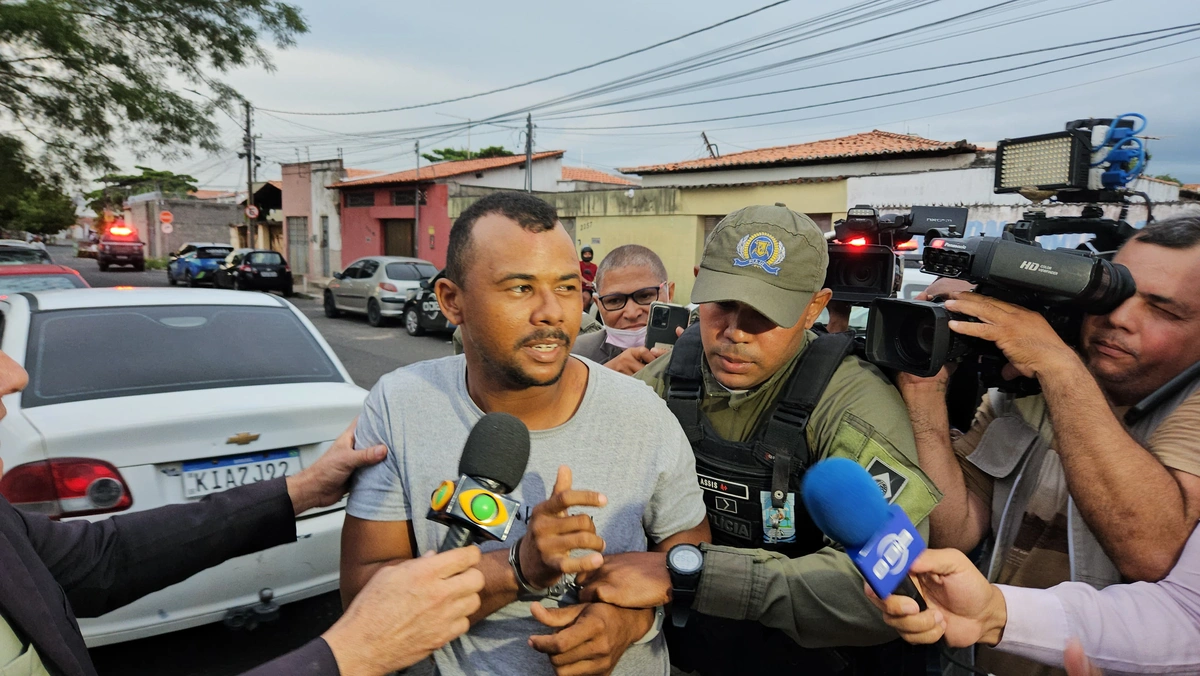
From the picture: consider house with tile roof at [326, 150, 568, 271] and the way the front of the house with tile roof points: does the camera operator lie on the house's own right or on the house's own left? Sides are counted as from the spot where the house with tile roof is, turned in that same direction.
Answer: on the house's own left

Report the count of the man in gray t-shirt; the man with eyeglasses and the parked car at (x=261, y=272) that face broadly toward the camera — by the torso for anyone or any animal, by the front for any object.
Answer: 2

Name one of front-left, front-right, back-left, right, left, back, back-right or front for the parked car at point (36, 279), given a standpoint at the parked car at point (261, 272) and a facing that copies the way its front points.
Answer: back-left

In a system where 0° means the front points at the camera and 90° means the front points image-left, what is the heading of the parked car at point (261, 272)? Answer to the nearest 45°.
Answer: approximately 135°

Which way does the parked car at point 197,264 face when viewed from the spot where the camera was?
facing away from the viewer and to the left of the viewer

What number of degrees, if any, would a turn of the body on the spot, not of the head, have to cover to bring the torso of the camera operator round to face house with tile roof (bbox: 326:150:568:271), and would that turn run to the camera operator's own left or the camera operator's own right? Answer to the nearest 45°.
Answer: approximately 90° to the camera operator's own right

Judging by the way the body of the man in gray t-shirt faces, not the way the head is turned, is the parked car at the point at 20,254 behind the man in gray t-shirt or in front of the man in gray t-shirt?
behind

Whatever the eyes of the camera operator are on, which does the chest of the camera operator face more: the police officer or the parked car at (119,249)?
the police officer

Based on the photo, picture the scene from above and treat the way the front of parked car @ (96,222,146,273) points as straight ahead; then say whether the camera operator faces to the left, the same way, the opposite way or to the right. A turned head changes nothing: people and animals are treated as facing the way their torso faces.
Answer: to the right

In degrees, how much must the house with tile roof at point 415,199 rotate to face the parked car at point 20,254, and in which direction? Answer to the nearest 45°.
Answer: approximately 45° to its left

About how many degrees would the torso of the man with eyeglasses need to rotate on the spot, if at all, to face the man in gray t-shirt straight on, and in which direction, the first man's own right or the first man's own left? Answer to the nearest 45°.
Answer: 0° — they already face them

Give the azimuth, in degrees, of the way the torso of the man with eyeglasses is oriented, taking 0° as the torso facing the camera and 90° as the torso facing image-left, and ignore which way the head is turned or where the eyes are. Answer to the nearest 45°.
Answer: approximately 0°
